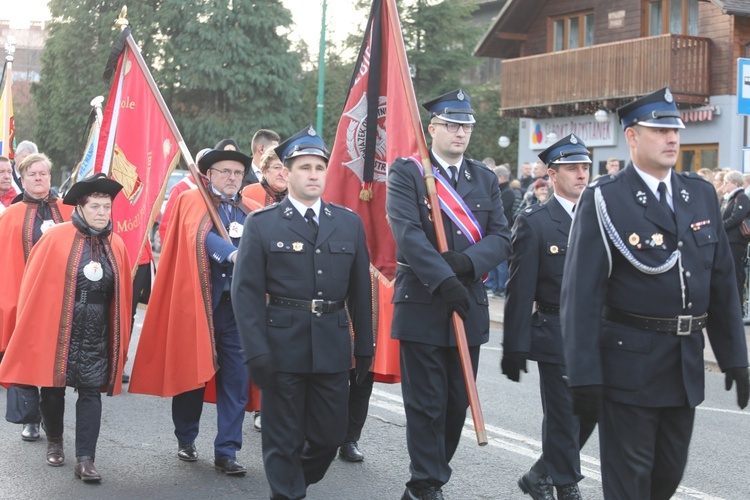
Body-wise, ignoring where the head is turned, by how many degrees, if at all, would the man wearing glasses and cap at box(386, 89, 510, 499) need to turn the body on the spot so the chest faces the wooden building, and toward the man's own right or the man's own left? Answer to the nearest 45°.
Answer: approximately 135° to the man's own left

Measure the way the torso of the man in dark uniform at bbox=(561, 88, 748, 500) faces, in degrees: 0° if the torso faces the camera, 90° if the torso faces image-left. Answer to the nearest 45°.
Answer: approximately 315°

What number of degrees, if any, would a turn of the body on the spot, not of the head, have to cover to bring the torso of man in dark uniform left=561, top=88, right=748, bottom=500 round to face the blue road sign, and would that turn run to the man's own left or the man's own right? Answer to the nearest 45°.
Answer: approximately 135° to the man's own left

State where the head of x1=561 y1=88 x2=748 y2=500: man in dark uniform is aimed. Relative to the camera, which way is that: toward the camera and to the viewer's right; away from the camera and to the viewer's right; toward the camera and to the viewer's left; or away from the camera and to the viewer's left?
toward the camera and to the viewer's right
